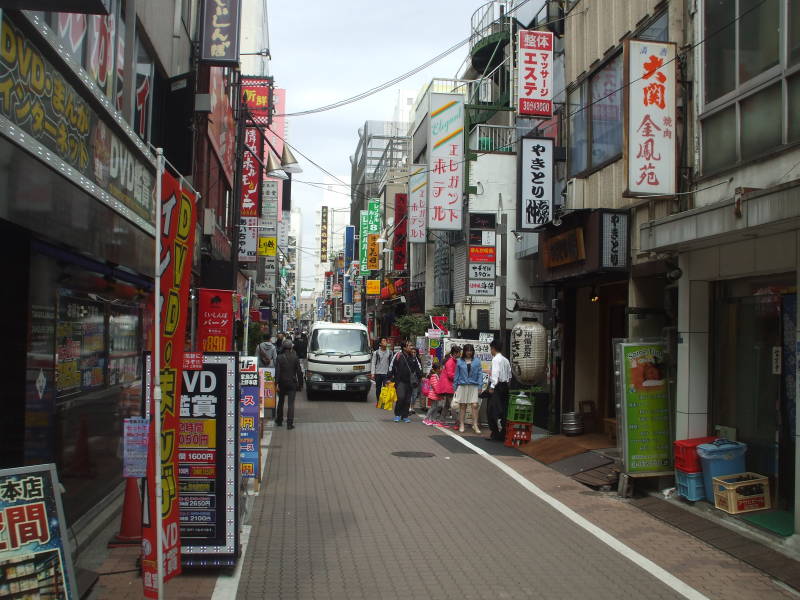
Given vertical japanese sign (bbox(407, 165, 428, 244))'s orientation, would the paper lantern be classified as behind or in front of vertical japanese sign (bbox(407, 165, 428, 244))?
in front

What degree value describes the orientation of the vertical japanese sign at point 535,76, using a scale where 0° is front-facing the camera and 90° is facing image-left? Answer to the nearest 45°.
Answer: approximately 0°

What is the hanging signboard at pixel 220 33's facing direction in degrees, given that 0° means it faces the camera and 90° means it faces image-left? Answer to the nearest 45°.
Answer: approximately 0°

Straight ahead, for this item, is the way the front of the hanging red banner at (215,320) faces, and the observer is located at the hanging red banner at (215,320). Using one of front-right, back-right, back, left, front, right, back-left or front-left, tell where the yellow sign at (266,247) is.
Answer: back

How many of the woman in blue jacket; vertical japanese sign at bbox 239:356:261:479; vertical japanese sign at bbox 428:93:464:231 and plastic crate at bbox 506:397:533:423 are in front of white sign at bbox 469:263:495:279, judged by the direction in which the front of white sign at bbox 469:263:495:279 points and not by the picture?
3

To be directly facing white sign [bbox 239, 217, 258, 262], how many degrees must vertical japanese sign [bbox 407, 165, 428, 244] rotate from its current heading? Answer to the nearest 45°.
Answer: approximately 45° to its right

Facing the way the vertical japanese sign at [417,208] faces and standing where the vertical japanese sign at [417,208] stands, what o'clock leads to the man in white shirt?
The man in white shirt is roughly at 12 o'clock from the vertical japanese sign.

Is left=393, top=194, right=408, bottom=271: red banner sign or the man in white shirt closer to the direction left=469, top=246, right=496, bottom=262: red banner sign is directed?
the man in white shirt
